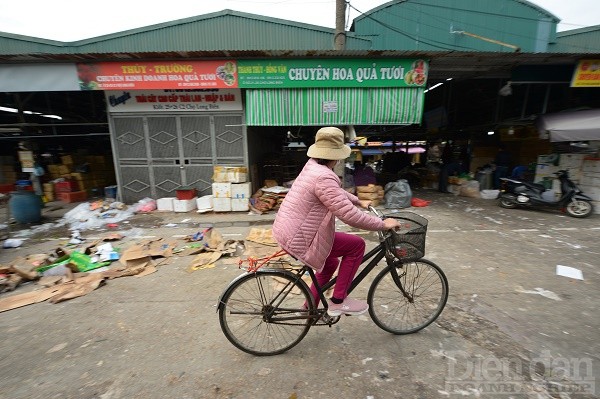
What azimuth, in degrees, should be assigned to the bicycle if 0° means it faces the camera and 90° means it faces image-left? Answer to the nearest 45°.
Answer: approximately 270°

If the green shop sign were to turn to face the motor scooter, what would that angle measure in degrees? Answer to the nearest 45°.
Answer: approximately 90° to its left

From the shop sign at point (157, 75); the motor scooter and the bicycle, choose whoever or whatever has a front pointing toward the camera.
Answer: the shop sign

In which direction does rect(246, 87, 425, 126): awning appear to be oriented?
toward the camera

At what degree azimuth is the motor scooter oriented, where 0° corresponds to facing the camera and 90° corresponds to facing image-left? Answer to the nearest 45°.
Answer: approximately 270°

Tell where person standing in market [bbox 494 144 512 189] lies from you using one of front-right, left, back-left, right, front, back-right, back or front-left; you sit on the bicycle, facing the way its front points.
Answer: front-left

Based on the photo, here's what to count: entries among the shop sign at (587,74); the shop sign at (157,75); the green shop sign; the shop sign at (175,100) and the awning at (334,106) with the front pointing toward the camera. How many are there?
5

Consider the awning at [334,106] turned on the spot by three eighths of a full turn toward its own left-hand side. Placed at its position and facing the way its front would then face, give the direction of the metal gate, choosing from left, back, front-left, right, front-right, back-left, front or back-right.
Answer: back-left

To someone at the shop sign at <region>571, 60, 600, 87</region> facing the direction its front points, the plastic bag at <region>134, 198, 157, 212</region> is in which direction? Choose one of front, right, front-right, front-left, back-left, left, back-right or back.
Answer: front-right

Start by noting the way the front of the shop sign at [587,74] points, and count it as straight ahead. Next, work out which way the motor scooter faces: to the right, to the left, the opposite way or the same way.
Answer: to the left

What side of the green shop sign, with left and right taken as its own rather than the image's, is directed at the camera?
front

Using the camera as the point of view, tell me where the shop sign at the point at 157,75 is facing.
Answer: facing the viewer

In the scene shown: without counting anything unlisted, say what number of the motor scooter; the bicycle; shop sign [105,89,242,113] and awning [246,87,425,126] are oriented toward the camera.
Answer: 2

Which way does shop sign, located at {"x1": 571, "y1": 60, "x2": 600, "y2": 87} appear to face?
toward the camera

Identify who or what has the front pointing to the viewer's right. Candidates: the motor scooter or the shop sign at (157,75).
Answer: the motor scooter

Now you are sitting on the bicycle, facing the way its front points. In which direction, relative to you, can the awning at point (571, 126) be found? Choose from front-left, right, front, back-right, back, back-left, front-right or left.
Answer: front-left
